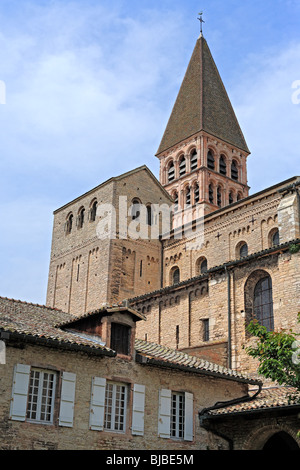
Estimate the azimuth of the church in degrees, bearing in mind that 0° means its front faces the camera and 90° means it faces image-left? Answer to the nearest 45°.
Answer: approximately 135°
